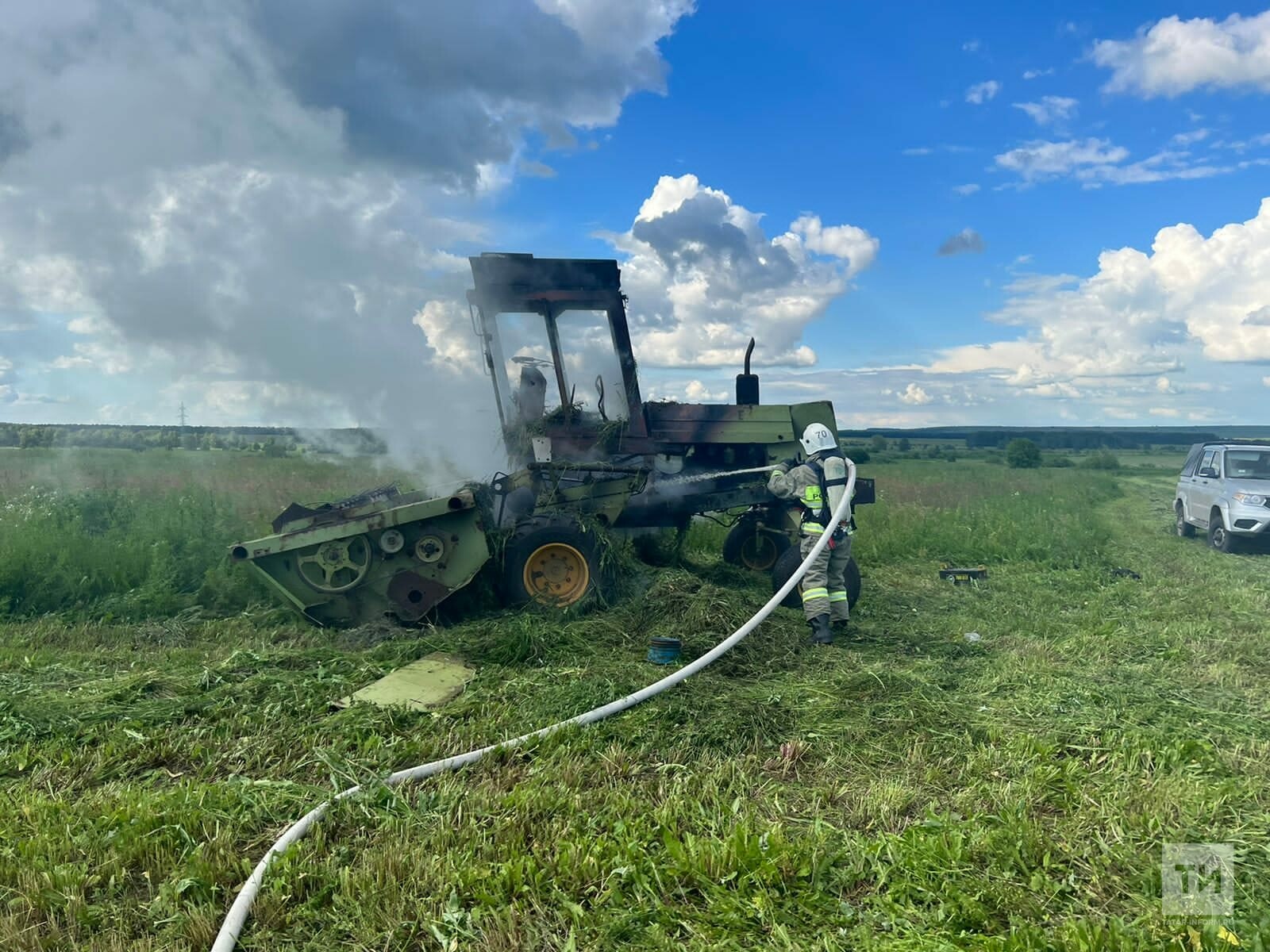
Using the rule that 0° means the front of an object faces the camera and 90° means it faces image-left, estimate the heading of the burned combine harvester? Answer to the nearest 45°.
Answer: approximately 90°

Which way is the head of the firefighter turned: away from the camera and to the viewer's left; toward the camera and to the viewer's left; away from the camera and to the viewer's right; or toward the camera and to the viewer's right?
away from the camera and to the viewer's left

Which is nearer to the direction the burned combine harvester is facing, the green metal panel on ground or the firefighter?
the green metal panel on ground

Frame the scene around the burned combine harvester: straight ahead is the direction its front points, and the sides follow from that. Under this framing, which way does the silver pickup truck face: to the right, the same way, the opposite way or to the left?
to the left

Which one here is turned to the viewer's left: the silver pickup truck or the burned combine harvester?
the burned combine harvester

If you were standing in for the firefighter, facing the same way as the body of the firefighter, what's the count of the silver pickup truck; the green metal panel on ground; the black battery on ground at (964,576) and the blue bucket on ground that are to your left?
2

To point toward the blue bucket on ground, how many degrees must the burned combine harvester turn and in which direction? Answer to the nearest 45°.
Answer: approximately 90° to its left

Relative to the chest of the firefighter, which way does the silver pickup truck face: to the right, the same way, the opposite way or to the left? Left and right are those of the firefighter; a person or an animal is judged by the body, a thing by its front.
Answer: the opposite way

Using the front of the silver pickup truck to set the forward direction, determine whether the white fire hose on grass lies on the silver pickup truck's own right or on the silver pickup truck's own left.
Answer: on the silver pickup truck's own right

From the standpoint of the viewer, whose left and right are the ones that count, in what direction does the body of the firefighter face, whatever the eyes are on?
facing away from the viewer and to the left of the viewer

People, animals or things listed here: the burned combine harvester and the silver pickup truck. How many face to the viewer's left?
1
